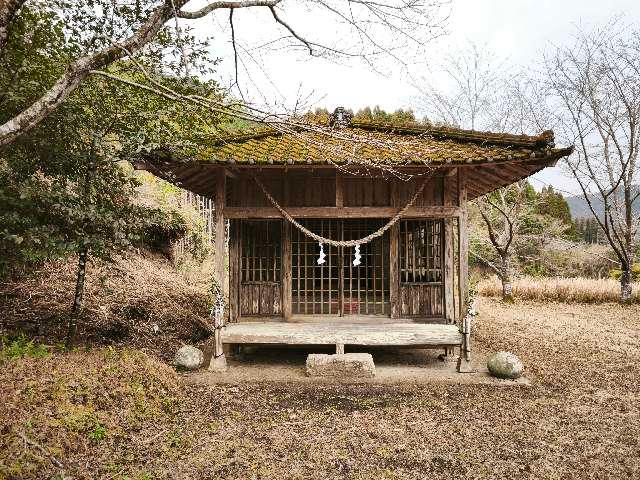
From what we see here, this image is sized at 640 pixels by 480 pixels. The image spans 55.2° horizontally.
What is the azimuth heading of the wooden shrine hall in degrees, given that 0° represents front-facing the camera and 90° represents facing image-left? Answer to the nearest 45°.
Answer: approximately 0°

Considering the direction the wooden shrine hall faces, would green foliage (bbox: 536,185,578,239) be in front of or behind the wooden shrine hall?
behind

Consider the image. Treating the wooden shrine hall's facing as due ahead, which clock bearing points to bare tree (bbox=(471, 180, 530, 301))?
The bare tree is roughly at 7 o'clock from the wooden shrine hall.

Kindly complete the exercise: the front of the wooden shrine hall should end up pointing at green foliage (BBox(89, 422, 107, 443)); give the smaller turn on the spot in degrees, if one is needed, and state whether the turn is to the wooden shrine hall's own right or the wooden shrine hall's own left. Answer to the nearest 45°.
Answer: approximately 45° to the wooden shrine hall's own right

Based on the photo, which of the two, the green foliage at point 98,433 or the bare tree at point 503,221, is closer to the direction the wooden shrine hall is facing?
the green foliage

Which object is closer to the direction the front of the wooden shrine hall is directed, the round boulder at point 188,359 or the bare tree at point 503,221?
the round boulder

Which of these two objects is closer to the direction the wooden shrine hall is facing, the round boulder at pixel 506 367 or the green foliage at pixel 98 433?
the green foliage
